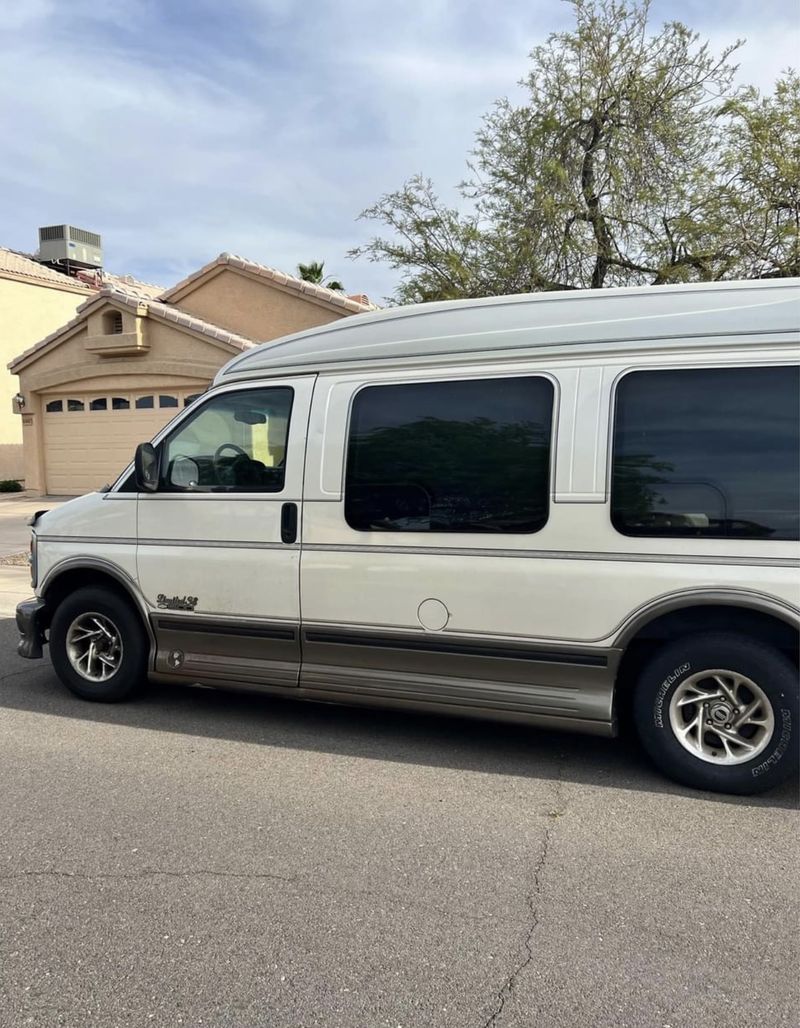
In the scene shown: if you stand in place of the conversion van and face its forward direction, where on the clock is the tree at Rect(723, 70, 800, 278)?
The tree is roughly at 4 o'clock from the conversion van.

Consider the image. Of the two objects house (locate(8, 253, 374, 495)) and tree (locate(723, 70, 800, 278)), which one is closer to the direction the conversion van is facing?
the house

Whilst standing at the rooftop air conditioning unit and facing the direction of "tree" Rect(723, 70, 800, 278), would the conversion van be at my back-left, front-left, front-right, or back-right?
front-right

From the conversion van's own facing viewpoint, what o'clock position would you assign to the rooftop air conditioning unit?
The rooftop air conditioning unit is roughly at 2 o'clock from the conversion van.

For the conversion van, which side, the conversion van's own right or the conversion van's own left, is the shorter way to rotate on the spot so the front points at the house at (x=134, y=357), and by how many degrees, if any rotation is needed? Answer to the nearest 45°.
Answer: approximately 45° to the conversion van's own right

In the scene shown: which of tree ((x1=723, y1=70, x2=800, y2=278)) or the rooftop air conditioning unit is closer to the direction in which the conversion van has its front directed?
the rooftop air conditioning unit

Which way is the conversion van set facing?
to the viewer's left

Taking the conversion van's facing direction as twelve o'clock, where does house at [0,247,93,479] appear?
The house is roughly at 2 o'clock from the conversion van.
